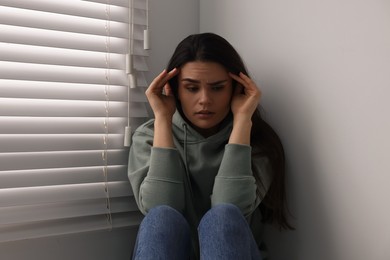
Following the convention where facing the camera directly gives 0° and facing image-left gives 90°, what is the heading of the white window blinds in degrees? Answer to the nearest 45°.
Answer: approximately 315°
